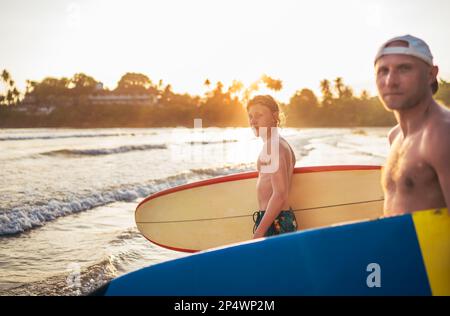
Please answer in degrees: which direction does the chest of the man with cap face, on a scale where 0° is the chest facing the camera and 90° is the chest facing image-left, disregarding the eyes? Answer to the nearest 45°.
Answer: approximately 45°
